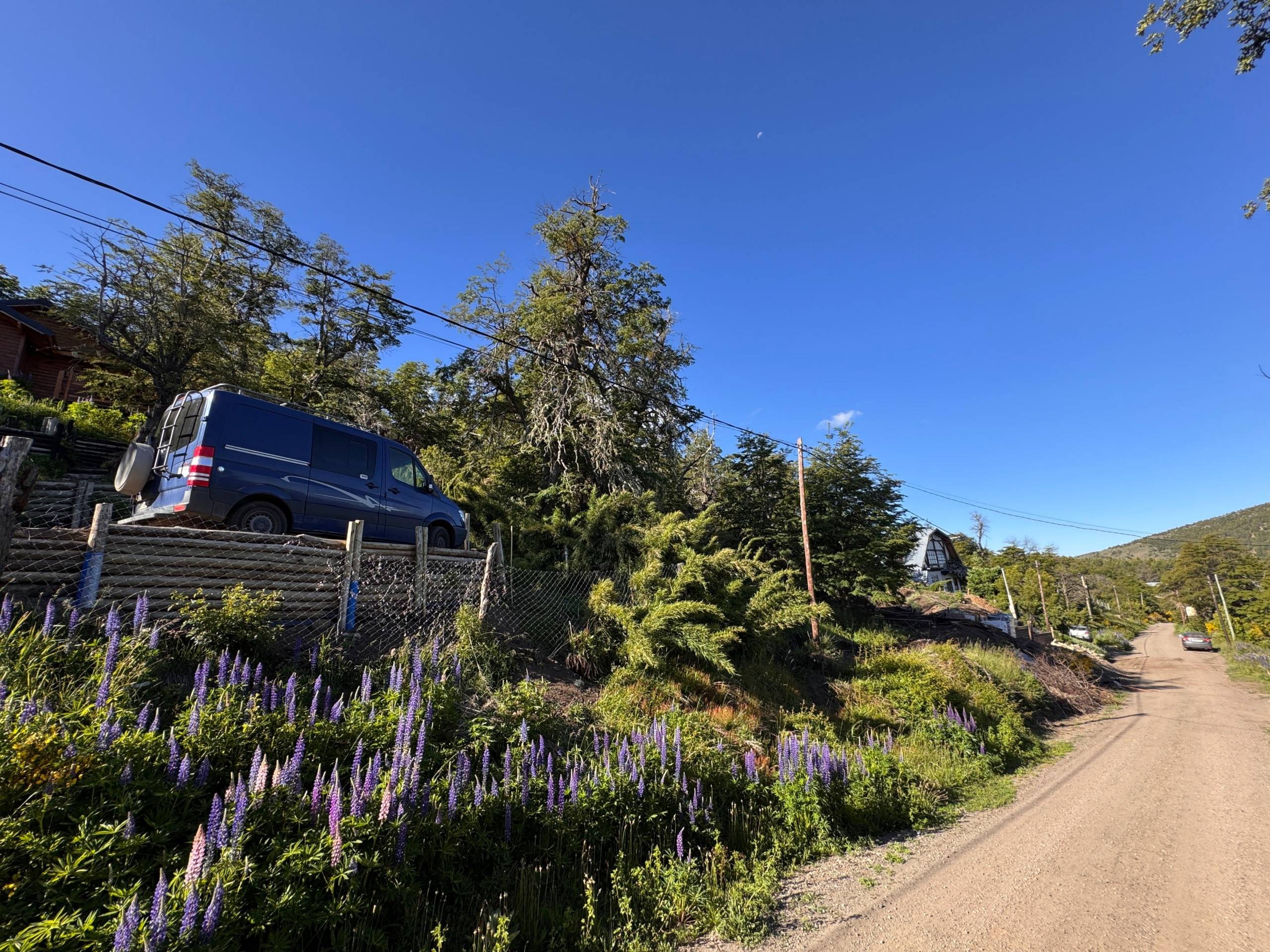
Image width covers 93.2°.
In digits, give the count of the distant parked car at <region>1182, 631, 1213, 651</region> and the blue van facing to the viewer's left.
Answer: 0

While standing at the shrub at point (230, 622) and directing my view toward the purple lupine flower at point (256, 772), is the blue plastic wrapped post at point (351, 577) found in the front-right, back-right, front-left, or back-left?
back-left

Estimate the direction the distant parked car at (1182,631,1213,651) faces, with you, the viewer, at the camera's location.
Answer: facing away from the viewer

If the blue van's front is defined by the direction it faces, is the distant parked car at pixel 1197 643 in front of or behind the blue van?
in front

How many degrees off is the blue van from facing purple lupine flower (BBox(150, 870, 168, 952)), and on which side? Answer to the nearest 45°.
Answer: approximately 135° to its right

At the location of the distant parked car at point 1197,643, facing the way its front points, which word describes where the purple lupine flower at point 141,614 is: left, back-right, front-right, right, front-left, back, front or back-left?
back

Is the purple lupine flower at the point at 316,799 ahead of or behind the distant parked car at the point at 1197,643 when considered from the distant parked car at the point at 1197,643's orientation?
behind

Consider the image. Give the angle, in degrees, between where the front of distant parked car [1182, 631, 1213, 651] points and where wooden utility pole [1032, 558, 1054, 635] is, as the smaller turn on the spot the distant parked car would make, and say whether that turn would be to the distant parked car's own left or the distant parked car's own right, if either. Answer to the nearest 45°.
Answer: approximately 135° to the distant parked car's own left

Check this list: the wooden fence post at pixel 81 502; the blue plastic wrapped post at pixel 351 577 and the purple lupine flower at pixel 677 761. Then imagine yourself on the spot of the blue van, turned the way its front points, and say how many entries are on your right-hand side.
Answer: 2

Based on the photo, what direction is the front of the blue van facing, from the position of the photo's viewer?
facing away from the viewer and to the right of the viewer

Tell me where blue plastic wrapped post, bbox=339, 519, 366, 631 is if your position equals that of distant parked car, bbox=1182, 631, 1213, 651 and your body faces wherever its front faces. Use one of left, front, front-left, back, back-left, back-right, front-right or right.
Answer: back
